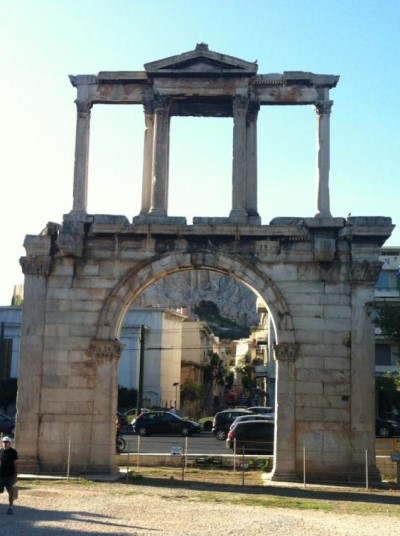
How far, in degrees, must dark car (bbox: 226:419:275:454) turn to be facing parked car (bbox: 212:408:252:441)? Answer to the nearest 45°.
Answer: approximately 90° to its left

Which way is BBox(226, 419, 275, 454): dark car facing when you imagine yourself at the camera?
facing to the right of the viewer

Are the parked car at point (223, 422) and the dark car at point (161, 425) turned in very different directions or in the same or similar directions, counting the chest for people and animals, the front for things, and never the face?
same or similar directions

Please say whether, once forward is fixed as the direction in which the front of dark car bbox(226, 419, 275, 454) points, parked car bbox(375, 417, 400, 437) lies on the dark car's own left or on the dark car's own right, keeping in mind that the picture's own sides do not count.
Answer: on the dark car's own left

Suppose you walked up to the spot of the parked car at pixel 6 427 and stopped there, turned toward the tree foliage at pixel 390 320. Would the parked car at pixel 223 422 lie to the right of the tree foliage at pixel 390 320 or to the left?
left

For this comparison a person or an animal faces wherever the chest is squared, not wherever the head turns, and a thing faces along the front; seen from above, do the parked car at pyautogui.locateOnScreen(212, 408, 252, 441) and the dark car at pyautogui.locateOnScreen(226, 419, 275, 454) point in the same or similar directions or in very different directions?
same or similar directions

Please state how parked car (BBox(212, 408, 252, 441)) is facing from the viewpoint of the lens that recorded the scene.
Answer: facing to the right of the viewer
